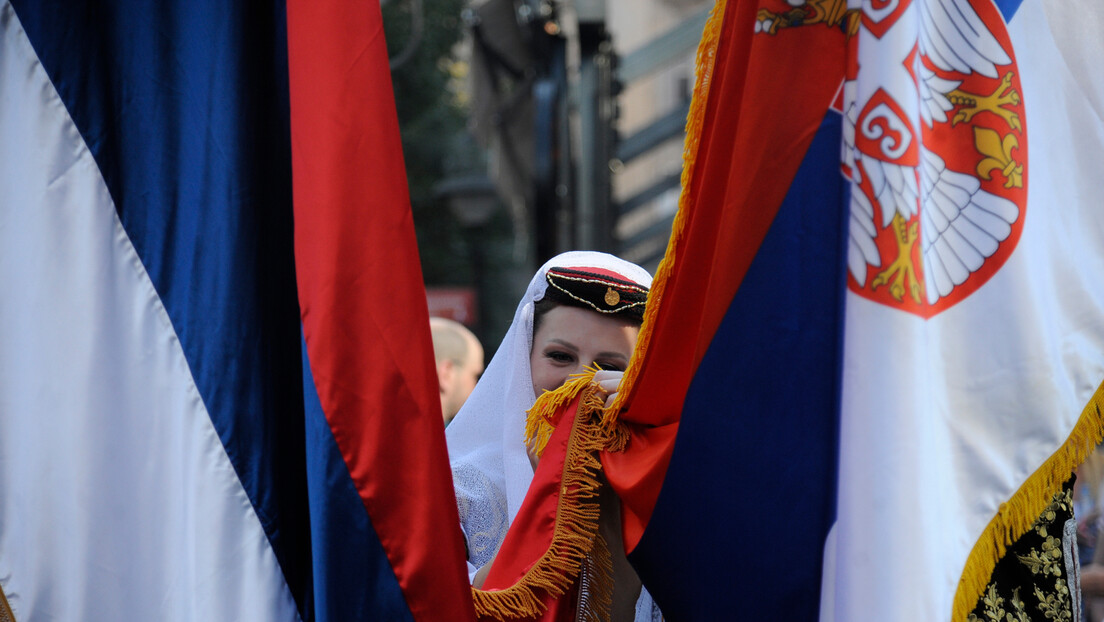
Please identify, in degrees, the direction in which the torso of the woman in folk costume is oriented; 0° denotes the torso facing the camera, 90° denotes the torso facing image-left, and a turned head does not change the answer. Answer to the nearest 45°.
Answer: approximately 315°

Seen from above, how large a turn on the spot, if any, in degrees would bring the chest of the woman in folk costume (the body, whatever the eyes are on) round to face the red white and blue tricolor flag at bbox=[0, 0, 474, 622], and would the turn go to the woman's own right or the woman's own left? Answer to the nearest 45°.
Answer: approximately 90° to the woman's own right
